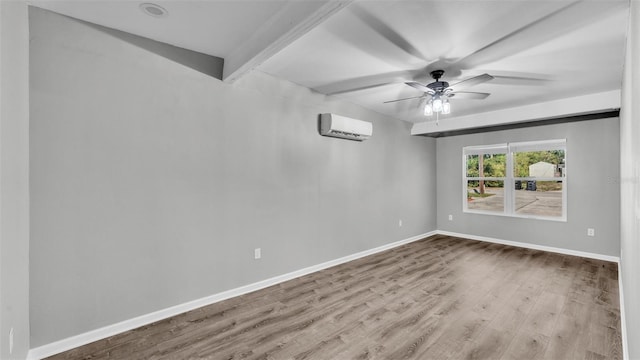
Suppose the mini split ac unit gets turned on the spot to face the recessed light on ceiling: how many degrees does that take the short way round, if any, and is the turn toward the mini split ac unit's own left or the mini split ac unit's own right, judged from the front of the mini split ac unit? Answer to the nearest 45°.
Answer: approximately 90° to the mini split ac unit's own right

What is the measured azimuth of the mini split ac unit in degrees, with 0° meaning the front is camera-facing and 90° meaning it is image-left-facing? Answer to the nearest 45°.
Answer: approximately 315°

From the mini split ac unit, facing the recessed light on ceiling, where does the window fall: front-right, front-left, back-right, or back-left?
back-left

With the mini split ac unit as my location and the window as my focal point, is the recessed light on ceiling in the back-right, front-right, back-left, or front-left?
back-right

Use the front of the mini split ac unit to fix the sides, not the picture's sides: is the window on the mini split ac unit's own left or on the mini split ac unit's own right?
on the mini split ac unit's own left
